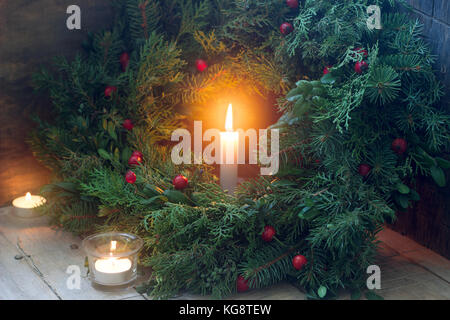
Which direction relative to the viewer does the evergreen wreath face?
toward the camera
